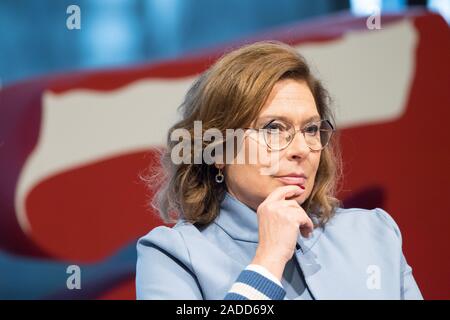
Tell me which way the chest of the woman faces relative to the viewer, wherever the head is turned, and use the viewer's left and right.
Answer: facing the viewer and to the right of the viewer

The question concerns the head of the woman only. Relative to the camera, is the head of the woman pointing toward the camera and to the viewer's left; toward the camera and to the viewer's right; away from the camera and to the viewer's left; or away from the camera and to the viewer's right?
toward the camera and to the viewer's right
